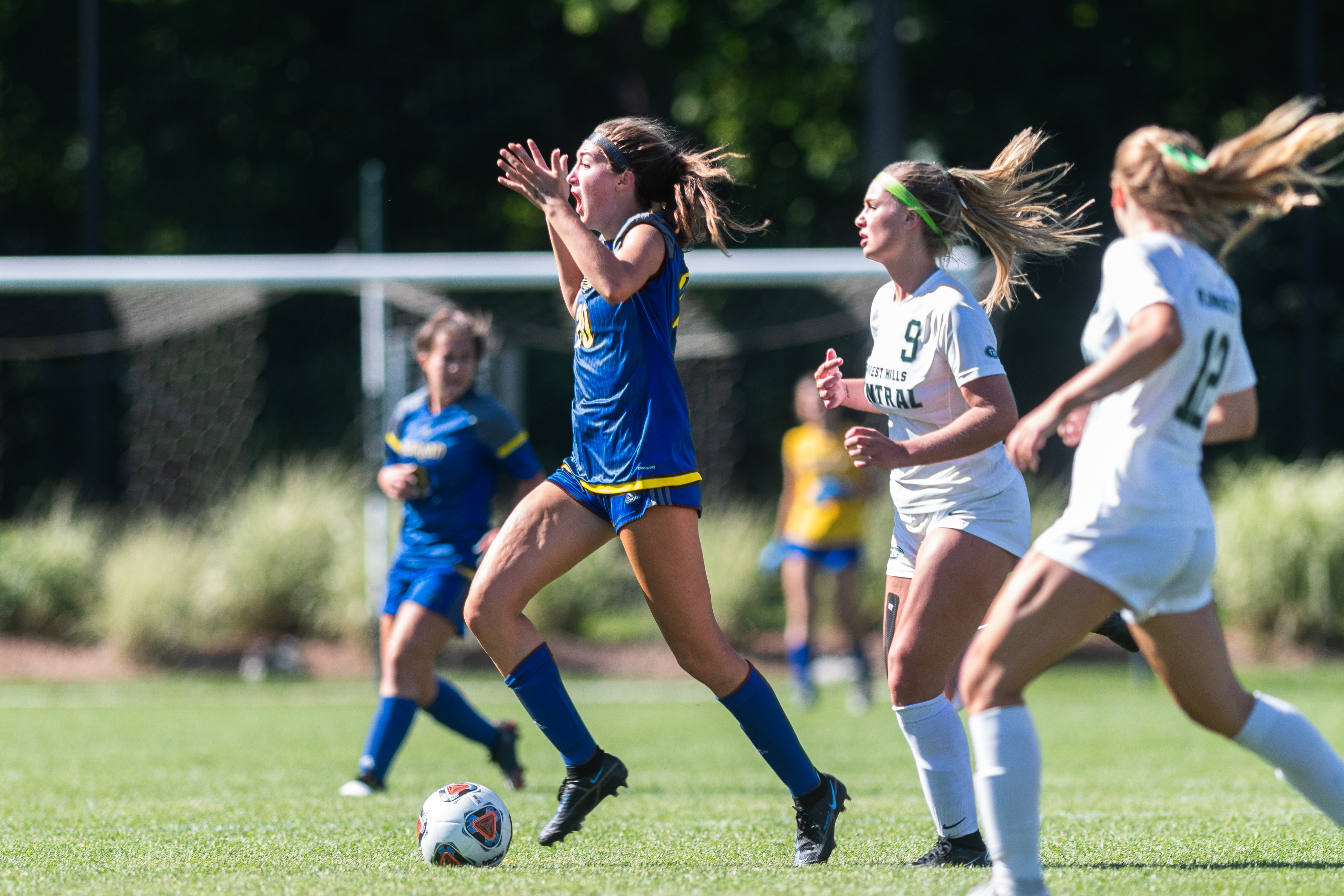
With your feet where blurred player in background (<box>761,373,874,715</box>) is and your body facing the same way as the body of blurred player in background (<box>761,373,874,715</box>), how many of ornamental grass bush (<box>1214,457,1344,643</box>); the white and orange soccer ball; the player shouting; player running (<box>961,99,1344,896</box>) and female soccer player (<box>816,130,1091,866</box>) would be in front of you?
4

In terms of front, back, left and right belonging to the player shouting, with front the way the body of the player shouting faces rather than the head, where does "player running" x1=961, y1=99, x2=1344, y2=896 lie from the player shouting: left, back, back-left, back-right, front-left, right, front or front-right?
back-left

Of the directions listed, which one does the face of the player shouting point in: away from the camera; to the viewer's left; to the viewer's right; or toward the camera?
to the viewer's left

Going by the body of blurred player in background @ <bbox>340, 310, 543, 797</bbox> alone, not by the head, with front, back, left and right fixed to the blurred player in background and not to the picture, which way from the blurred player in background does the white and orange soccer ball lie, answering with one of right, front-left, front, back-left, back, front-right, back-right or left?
front-left

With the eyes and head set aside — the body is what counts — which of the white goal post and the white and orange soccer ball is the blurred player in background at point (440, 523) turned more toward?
the white and orange soccer ball

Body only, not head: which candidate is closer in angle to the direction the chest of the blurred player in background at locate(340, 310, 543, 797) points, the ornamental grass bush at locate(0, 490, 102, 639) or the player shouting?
the player shouting

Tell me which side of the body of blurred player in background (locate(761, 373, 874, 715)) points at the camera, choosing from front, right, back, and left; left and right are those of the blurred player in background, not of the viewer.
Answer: front

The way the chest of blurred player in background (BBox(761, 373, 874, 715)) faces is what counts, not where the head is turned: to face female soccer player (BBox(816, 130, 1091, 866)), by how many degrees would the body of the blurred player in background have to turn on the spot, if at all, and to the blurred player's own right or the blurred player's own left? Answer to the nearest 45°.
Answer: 0° — they already face them

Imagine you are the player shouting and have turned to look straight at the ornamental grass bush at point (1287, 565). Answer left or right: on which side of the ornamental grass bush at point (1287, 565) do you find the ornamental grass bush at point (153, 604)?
left

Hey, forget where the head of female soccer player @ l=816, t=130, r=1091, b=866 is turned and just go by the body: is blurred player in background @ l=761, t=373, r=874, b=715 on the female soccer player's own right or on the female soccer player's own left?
on the female soccer player's own right

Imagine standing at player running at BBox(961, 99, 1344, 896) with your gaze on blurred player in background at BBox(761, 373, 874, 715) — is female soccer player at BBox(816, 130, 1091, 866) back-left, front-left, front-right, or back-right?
front-left

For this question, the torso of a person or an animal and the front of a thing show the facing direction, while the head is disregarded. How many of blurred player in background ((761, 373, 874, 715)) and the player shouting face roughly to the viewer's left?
1

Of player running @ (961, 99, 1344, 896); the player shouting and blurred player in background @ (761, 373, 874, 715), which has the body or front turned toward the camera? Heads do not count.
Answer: the blurred player in background

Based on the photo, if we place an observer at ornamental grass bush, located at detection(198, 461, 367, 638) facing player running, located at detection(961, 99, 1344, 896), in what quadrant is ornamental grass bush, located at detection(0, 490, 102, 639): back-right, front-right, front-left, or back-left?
back-right

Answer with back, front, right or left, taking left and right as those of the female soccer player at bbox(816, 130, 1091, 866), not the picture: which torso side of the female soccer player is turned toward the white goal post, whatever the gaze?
right

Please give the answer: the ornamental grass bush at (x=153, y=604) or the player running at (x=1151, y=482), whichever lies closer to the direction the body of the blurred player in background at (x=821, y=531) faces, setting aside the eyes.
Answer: the player running

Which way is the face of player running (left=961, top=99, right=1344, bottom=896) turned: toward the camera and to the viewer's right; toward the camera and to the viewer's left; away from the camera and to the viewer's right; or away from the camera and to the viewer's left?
away from the camera and to the viewer's left

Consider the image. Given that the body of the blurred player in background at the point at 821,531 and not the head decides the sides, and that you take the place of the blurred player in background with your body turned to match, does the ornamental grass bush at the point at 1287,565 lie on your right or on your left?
on your left

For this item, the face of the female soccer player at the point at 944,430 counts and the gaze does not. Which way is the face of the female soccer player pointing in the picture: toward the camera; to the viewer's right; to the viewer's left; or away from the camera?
to the viewer's left

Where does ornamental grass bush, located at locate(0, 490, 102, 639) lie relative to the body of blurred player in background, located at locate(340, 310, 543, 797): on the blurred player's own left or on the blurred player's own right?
on the blurred player's own right
